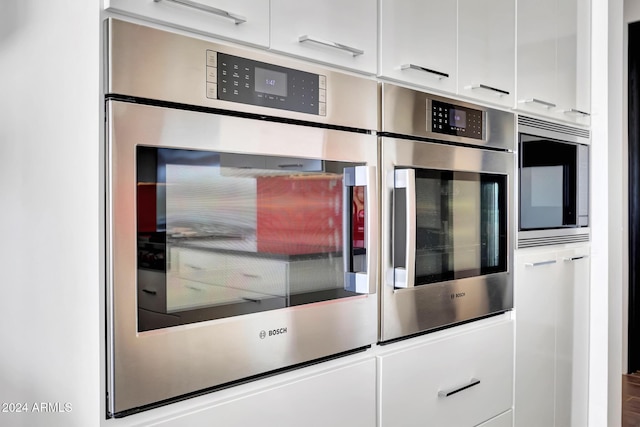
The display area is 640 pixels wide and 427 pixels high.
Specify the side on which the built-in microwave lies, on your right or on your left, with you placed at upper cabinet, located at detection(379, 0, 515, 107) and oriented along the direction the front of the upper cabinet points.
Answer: on your left

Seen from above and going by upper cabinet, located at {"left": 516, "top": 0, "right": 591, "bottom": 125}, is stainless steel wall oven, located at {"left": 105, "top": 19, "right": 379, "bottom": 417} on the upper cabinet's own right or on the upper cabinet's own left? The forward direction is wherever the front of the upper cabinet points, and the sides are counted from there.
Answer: on the upper cabinet's own right

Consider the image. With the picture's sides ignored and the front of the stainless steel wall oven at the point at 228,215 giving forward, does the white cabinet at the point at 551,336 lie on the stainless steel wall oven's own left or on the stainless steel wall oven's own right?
on the stainless steel wall oven's own left

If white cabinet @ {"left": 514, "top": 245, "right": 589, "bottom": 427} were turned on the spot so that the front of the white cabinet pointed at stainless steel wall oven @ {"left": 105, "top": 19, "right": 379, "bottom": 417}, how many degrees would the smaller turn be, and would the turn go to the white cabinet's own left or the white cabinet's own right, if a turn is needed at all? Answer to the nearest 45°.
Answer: approximately 90° to the white cabinet's own right

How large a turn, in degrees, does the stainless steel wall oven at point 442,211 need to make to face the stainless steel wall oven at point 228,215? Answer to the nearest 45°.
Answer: approximately 90° to its right

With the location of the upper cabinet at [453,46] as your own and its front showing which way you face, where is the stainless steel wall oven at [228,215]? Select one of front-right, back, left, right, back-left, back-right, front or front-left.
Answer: right

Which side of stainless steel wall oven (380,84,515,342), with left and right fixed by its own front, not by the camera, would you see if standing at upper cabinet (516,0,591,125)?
left

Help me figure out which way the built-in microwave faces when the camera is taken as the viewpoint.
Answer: facing the viewer and to the right of the viewer
